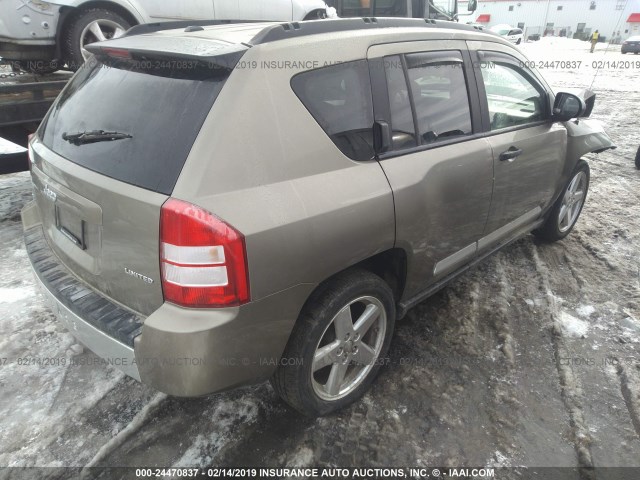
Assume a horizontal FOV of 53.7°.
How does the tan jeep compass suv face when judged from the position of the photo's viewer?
facing away from the viewer and to the right of the viewer

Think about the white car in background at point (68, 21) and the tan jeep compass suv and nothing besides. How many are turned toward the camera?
0

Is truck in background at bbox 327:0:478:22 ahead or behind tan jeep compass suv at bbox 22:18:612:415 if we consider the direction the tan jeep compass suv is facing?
ahead

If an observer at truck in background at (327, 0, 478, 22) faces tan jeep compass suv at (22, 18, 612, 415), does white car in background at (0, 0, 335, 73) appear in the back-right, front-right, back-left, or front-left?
front-right

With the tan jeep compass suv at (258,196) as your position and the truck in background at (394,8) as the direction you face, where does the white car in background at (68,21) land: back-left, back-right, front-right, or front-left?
front-left

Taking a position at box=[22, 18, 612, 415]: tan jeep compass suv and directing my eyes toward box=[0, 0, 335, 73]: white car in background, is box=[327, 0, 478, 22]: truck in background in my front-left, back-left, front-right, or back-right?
front-right

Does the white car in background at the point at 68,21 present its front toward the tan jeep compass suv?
no

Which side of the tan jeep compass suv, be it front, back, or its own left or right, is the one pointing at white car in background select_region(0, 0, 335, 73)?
left

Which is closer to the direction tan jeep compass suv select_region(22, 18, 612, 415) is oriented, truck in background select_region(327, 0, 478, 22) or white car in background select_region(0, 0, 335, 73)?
the truck in background
